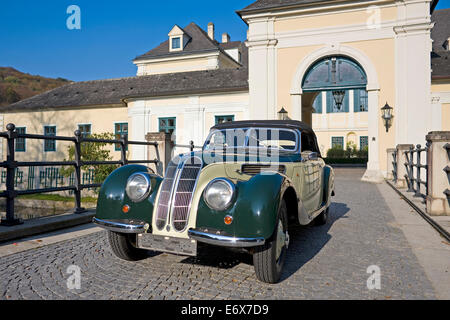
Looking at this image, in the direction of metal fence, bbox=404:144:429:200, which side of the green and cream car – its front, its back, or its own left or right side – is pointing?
back

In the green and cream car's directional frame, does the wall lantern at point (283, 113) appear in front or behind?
behind

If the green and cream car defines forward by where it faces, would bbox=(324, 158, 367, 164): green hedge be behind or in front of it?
behind

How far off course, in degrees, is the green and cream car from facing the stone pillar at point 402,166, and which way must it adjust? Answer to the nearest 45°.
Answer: approximately 180°

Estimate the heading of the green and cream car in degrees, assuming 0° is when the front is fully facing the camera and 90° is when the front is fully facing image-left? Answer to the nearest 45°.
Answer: approximately 45°

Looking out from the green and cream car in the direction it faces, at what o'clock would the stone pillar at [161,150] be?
The stone pillar is roughly at 4 o'clock from the green and cream car.

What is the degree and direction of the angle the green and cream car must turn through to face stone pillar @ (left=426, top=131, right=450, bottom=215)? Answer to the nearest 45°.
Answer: approximately 180°

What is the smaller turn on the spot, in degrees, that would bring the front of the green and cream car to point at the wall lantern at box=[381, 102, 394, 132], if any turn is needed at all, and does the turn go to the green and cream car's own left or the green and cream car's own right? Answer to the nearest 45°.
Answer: approximately 180°

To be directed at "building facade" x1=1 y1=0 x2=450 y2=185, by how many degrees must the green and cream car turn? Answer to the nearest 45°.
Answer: approximately 135° to its right
